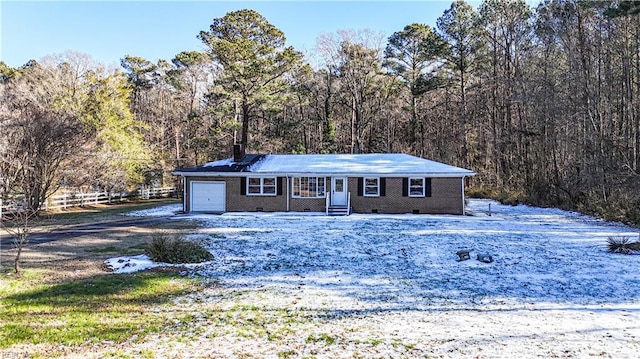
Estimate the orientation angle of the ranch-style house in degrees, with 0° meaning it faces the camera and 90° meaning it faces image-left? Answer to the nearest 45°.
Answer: approximately 0°

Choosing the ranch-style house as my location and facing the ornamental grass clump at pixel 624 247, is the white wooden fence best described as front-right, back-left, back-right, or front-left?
back-right

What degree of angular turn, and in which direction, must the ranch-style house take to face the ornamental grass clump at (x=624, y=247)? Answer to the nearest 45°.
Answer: approximately 45° to its left

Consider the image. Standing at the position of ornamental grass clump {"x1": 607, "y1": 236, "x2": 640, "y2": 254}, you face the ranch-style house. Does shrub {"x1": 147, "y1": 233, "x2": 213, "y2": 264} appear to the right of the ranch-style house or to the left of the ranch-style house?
left

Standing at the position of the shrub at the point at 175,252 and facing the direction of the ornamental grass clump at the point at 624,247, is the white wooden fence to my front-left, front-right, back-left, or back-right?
back-left

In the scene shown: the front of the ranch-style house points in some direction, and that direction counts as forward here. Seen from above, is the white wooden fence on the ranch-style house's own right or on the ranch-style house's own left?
on the ranch-style house's own right

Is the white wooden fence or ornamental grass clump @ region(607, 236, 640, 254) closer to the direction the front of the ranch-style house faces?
the ornamental grass clump

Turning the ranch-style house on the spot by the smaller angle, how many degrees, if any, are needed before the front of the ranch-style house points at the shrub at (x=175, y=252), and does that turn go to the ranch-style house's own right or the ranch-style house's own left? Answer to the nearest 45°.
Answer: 0° — it already faces it

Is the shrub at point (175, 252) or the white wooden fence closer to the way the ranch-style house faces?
the shrub
